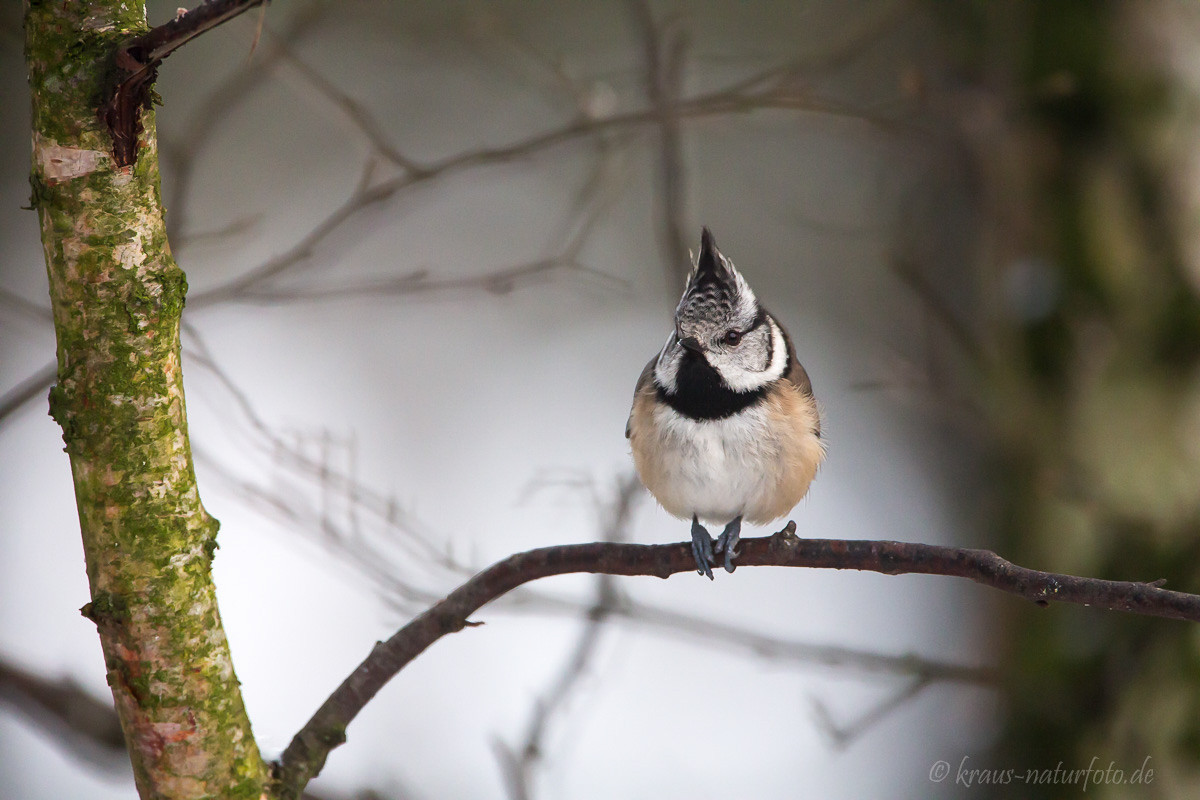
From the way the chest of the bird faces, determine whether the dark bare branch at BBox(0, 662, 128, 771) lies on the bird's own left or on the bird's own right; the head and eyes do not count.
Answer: on the bird's own right

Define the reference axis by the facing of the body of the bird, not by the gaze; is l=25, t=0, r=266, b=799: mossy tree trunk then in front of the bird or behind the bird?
in front

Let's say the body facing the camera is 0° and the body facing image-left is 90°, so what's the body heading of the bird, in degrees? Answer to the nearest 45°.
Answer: approximately 0°
